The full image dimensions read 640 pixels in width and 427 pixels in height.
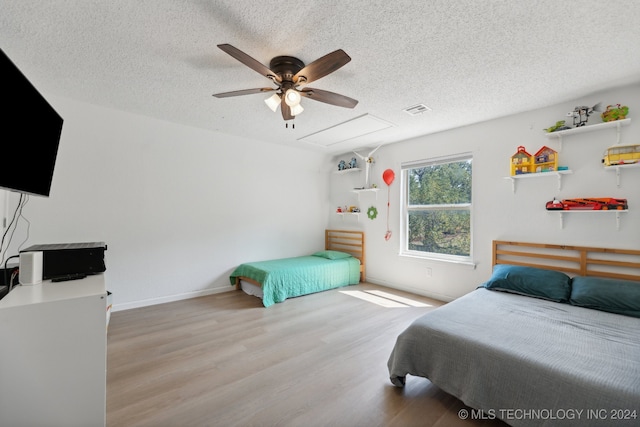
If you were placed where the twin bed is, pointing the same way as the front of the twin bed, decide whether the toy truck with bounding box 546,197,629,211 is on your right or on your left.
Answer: on your left

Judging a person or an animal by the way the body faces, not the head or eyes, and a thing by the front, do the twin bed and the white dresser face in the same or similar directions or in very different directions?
very different directions

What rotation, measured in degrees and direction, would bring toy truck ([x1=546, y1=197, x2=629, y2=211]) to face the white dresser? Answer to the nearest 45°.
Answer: approximately 45° to its left

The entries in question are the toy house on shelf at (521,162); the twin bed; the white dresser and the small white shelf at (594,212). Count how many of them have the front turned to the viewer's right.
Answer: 1

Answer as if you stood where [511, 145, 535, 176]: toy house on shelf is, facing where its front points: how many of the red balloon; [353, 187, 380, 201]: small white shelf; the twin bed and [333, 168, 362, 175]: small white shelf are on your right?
4

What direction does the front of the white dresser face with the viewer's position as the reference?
facing to the right of the viewer

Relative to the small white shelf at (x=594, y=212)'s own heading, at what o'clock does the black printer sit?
The black printer is roughly at 1 o'clock from the small white shelf.

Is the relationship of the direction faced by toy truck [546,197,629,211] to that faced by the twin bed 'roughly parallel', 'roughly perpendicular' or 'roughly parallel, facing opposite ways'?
roughly perpendicular

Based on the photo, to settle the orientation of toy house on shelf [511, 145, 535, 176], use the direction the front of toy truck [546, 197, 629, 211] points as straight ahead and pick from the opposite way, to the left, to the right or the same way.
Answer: to the left

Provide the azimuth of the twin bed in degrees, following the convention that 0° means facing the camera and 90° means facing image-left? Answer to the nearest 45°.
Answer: approximately 45°

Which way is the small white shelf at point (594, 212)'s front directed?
toward the camera

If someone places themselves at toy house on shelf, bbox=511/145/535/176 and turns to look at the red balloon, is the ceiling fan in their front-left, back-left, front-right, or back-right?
front-left

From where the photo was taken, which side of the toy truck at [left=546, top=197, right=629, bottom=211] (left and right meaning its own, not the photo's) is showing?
left

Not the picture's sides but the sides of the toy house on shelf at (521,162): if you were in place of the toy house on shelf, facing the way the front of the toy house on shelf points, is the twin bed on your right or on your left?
on your right
